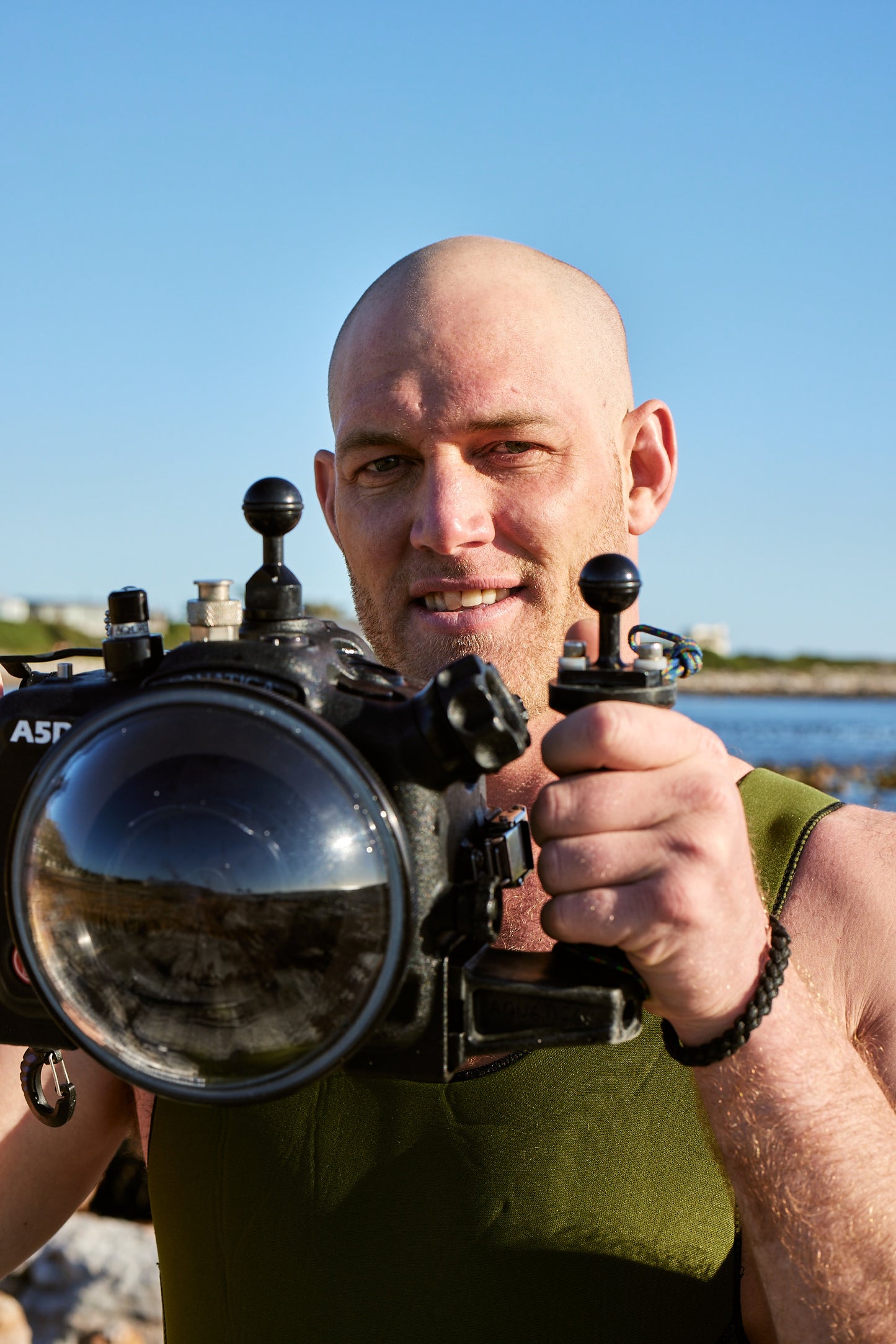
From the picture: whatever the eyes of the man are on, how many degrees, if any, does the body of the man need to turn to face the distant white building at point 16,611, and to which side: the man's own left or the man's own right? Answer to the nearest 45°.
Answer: approximately 180°

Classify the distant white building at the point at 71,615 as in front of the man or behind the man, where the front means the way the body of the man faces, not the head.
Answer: behind

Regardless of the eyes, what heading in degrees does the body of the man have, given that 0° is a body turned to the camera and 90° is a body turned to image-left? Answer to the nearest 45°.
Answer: approximately 0°

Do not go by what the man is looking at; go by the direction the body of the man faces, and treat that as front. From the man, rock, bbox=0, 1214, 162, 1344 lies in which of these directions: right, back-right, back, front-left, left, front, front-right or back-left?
back-right
